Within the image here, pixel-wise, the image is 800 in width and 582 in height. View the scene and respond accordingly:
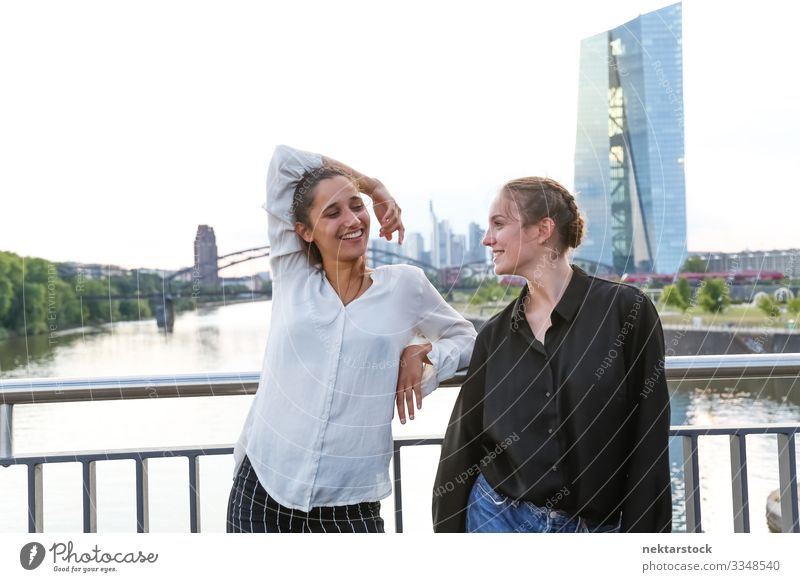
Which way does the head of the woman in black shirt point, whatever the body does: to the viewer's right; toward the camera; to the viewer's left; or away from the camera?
to the viewer's left

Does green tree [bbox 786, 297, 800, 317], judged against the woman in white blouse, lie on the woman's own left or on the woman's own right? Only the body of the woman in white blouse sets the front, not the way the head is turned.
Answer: on the woman's own left

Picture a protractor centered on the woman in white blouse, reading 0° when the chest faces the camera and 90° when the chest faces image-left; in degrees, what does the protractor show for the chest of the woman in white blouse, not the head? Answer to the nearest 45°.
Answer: approximately 0°
